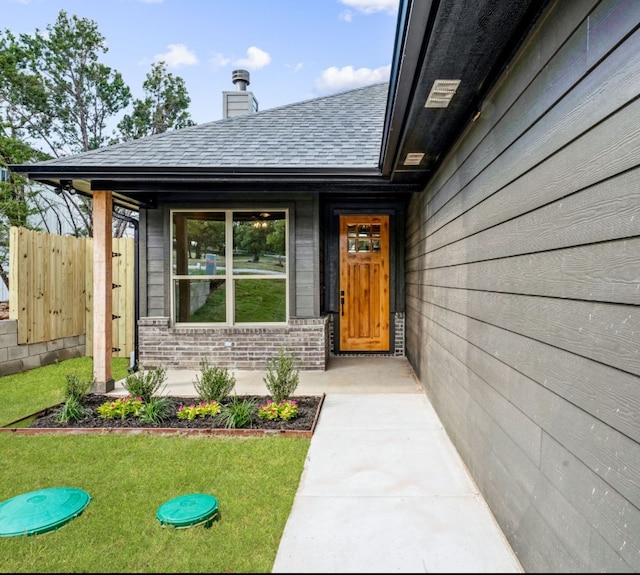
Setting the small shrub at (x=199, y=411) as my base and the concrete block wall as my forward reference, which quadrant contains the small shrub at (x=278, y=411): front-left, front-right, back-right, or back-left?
back-right

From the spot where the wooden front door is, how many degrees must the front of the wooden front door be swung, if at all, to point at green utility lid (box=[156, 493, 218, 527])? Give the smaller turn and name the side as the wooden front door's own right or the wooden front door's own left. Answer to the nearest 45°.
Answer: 0° — it already faces it

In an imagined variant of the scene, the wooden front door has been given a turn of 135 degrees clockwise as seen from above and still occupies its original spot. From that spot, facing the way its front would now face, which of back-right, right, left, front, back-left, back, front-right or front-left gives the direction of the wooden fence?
front-left

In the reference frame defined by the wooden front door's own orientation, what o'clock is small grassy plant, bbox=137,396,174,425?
The small grassy plant is roughly at 1 o'clock from the wooden front door.

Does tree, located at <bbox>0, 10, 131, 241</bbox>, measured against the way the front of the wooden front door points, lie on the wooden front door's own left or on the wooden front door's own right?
on the wooden front door's own right

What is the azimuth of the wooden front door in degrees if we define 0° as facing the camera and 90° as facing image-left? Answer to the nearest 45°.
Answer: approximately 0°

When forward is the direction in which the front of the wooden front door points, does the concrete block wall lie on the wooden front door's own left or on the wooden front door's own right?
on the wooden front door's own right

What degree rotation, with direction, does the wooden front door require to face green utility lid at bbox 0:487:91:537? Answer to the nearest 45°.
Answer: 0° — it already faces it

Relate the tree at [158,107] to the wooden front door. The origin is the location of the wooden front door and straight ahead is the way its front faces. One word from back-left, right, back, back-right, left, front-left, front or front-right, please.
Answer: back-right
